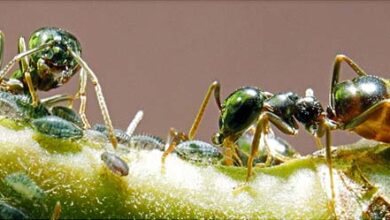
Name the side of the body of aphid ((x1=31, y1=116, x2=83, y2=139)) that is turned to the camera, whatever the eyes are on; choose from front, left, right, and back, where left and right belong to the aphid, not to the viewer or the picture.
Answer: right
